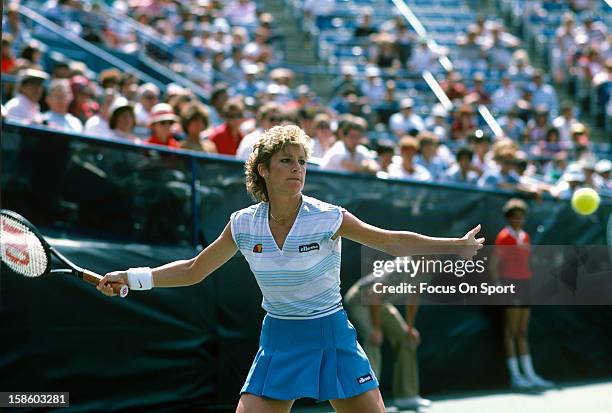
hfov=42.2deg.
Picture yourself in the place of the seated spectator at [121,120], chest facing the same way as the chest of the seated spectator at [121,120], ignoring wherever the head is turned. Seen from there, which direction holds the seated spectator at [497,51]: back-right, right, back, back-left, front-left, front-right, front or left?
left

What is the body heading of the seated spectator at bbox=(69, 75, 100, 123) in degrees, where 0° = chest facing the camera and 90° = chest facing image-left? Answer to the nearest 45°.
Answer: approximately 315°

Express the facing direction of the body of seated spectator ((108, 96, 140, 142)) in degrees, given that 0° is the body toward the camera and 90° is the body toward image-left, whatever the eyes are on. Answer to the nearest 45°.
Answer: approximately 315°

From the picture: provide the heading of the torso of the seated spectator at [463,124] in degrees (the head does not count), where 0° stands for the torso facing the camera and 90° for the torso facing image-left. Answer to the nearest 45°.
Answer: approximately 0°

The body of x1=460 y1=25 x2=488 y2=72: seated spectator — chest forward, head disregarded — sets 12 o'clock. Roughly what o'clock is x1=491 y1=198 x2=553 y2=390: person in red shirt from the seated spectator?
The person in red shirt is roughly at 12 o'clock from the seated spectator.

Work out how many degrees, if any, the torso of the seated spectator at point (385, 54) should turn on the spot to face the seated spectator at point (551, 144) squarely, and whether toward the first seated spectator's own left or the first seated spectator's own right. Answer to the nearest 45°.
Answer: approximately 45° to the first seated spectator's own left

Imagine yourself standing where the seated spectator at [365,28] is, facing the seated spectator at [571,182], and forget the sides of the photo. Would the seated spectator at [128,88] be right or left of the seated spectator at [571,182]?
right

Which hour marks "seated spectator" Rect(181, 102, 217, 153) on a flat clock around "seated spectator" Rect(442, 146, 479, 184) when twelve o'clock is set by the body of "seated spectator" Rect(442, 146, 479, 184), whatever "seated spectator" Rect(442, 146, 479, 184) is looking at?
"seated spectator" Rect(181, 102, 217, 153) is roughly at 3 o'clock from "seated spectator" Rect(442, 146, 479, 184).
